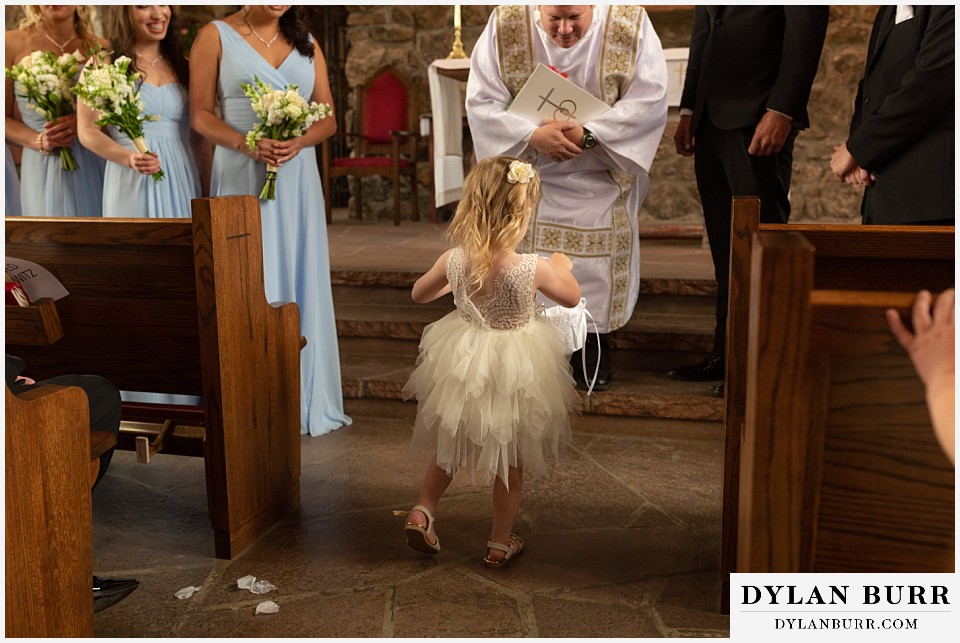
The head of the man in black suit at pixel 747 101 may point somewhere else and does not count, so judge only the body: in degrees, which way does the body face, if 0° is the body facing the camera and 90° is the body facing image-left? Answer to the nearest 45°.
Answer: approximately 45°

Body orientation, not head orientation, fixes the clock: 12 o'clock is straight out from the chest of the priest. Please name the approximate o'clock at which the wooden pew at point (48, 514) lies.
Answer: The wooden pew is roughly at 1 o'clock from the priest.

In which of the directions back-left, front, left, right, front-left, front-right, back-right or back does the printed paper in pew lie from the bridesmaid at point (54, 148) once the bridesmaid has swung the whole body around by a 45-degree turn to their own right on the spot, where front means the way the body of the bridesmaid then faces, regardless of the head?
front-left

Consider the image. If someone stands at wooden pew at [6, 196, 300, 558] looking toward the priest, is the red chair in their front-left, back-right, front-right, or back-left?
front-left

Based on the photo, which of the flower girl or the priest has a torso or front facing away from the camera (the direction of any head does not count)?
the flower girl

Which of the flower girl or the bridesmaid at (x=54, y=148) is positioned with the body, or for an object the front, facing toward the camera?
the bridesmaid

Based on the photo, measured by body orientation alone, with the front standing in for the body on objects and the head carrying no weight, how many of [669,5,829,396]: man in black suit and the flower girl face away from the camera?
1

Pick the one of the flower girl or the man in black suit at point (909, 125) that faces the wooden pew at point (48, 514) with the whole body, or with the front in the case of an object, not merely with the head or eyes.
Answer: the man in black suit

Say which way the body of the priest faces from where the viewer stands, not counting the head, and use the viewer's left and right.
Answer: facing the viewer

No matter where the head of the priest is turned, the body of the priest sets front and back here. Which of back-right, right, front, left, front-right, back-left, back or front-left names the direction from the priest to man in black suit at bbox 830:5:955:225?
front-left

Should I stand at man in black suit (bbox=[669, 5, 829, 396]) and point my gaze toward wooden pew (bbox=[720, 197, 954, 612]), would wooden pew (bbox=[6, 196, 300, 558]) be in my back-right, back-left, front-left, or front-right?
front-right

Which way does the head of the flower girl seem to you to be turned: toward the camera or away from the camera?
away from the camera

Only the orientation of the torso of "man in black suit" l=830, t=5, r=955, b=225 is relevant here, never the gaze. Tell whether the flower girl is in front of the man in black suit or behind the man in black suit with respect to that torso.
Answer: in front

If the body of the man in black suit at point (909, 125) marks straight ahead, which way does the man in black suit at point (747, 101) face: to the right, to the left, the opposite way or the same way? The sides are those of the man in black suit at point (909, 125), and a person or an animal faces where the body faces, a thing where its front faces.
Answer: the same way

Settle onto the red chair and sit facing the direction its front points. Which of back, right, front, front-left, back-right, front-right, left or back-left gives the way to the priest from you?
front-left

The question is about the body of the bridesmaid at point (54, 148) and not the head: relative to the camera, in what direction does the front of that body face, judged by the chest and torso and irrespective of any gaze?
toward the camera

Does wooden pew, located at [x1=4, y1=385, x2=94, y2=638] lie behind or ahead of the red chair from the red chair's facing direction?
ahead

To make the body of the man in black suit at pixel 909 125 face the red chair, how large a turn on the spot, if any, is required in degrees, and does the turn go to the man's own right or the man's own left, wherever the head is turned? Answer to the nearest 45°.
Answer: approximately 90° to the man's own right
